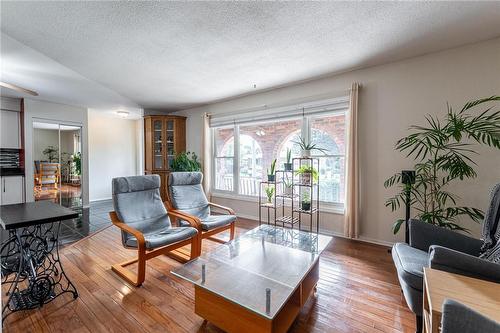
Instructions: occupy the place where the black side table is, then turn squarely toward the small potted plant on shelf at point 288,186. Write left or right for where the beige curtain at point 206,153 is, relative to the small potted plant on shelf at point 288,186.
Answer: left

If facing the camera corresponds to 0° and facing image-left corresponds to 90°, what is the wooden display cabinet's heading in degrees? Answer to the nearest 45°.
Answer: approximately 0°

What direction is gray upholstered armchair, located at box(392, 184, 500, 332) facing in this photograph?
to the viewer's left

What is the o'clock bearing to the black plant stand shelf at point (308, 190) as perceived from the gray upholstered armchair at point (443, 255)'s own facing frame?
The black plant stand shelf is roughly at 1 o'clock from the gray upholstered armchair.

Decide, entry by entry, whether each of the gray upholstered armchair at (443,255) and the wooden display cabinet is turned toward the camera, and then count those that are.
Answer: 1

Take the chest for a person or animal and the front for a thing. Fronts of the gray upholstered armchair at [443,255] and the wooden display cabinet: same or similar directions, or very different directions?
very different directions
